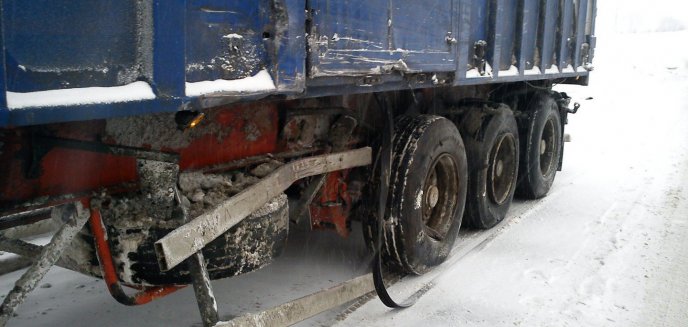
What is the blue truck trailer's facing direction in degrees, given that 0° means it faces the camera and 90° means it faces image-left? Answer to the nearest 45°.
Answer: approximately 45°
